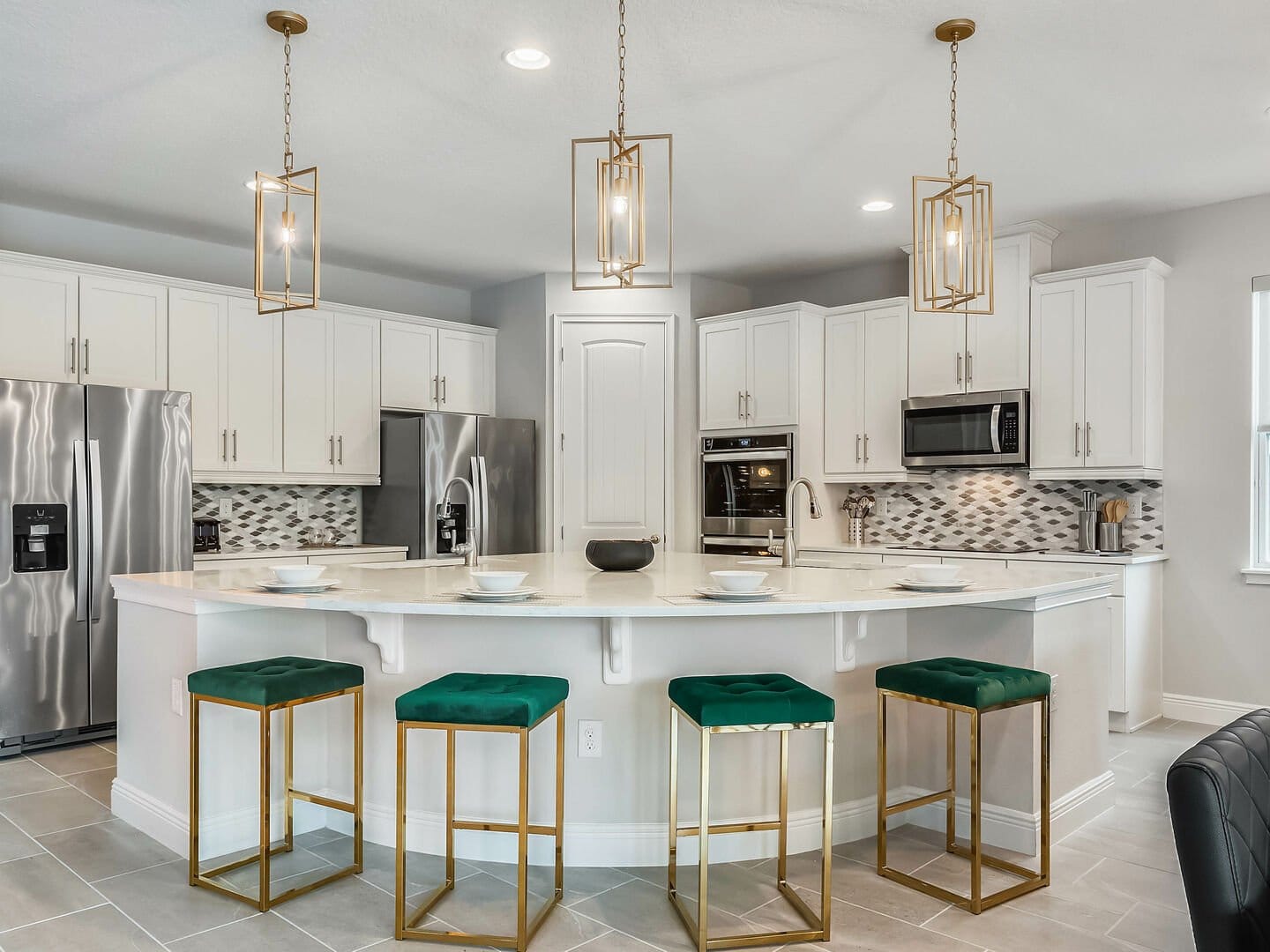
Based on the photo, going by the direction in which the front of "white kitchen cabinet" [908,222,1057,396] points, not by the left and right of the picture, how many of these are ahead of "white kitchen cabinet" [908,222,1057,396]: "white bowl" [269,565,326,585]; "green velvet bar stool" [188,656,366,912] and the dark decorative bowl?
3

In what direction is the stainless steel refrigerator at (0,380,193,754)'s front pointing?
toward the camera

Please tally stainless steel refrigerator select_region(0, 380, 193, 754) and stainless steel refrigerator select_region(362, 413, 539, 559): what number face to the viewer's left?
0

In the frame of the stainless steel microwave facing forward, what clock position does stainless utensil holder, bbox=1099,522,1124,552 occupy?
The stainless utensil holder is roughly at 8 o'clock from the stainless steel microwave.

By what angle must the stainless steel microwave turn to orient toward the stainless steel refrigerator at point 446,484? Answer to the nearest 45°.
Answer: approximately 45° to its right

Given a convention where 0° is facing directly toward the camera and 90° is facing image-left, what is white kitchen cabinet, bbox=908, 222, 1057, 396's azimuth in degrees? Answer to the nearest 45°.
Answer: approximately 45°

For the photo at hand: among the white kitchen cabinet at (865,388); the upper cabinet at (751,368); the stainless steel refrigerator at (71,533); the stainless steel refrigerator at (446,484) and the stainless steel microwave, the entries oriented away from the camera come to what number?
0

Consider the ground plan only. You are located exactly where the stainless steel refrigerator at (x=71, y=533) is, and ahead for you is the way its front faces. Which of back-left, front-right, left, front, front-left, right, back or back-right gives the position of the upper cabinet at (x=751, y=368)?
left

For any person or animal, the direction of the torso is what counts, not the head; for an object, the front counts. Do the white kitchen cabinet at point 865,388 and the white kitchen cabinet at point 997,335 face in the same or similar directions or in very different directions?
same or similar directions

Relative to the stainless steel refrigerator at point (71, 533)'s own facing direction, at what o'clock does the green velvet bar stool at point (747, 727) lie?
The green velvet bar stool is roughly at 11 o'clock from the stainless steel refrigerator.

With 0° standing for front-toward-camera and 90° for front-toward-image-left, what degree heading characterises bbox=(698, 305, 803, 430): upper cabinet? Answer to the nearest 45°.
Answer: approximately 45°

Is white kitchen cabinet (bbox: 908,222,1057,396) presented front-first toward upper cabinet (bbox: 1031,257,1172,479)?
no

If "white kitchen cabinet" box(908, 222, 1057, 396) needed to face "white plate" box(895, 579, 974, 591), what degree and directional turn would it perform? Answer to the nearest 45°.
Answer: approximately 45° to its left

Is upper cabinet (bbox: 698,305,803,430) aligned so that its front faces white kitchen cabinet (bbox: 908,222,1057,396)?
no

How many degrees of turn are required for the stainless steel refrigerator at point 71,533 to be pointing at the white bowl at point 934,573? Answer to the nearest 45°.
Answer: approximately 45° to its left

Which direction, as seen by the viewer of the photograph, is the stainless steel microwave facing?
facing the viewer and to the left of the viewer

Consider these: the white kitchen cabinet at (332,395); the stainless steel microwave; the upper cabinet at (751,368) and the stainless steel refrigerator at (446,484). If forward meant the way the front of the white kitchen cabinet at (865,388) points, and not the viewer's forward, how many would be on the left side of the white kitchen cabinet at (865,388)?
1

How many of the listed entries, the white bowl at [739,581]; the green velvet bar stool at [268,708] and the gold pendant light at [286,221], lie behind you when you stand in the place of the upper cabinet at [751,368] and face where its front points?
0

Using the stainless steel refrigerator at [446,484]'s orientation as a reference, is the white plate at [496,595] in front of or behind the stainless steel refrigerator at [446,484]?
in front
